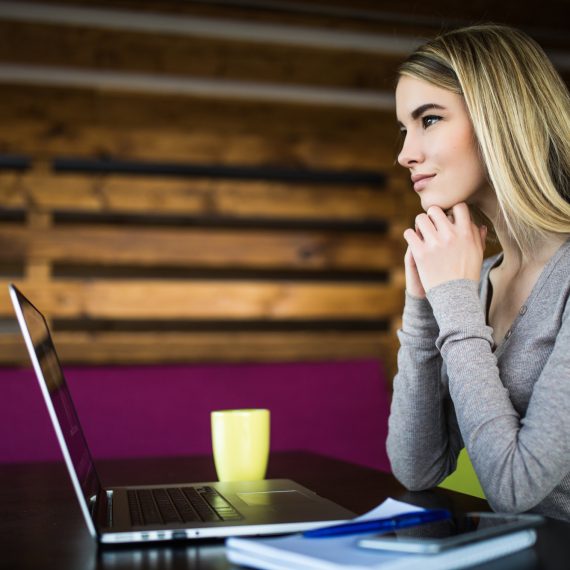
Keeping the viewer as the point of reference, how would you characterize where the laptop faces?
facing to the right of the viewer

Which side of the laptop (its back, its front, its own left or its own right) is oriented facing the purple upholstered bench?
left

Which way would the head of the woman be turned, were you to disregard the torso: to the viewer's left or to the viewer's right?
to the viewer's left

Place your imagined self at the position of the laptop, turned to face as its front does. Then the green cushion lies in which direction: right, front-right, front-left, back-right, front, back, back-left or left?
front-left
